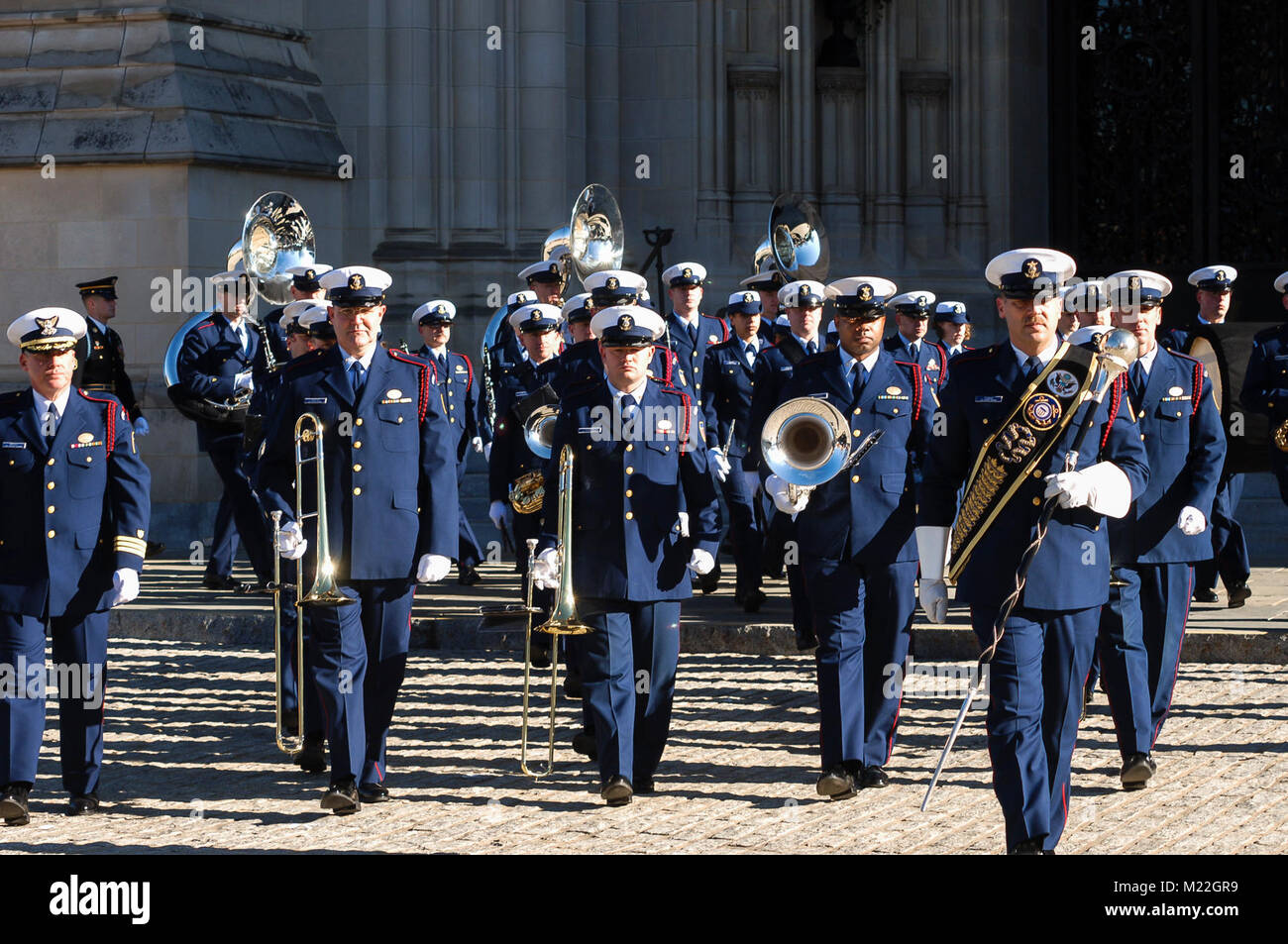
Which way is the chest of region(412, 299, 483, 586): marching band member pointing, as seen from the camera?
toward the camera

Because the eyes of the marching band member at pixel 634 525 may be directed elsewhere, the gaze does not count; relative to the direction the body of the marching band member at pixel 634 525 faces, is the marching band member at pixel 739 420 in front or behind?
behind

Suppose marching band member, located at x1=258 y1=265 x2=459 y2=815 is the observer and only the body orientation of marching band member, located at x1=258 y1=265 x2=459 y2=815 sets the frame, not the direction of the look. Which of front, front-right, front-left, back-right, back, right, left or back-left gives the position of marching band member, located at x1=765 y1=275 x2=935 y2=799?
left

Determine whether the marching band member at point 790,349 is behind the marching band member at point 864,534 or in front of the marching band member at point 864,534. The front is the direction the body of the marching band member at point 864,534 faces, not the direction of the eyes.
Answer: behind

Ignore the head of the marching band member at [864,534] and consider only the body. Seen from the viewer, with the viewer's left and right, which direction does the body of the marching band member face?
facing the viewer

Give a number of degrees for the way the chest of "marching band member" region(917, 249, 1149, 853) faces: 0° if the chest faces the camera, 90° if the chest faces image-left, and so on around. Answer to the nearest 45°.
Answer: approximately 0°

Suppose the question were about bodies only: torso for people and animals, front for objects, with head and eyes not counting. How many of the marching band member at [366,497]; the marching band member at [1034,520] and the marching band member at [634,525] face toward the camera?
3

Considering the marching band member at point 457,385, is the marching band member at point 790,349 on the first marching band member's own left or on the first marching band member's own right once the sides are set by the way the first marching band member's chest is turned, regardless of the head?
on the first marching band member's own left

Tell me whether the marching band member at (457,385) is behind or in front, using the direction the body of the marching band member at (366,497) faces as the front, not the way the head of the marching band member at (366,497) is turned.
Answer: behind
